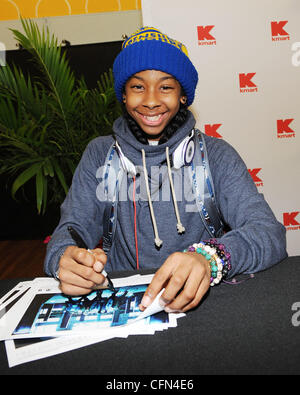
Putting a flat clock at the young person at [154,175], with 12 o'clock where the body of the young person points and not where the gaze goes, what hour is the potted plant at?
The potted plant is roughly at 5 o'clock from the young person.

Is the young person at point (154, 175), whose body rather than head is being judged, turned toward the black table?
yes

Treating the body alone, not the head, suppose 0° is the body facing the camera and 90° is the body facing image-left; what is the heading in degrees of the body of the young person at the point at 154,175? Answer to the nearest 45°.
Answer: approximately 0°

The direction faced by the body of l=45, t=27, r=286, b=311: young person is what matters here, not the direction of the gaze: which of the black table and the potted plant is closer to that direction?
the black table

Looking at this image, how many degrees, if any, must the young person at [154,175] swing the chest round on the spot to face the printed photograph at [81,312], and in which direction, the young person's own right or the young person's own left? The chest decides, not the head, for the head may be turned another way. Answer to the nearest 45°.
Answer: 0° — they already face it
